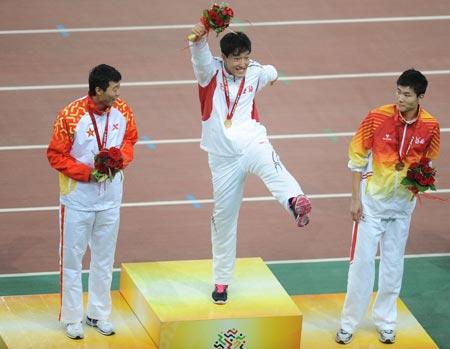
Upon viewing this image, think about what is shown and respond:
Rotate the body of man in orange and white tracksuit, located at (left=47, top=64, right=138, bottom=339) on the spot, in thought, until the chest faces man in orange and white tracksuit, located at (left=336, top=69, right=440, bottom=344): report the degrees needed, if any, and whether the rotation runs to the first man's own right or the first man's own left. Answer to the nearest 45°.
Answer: approximately 45° to the first man's own left

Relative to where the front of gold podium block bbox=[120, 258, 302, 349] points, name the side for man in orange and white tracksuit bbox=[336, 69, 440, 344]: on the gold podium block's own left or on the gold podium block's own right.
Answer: on the gold podium block's own left

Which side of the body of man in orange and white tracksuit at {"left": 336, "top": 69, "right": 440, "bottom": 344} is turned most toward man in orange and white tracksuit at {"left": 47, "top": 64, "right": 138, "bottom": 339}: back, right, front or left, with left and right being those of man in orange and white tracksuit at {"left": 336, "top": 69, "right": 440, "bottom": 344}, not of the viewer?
right

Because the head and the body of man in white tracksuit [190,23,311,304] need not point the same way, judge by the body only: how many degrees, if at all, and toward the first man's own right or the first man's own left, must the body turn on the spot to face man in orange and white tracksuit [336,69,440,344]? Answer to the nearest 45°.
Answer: approximately 90° to the first man's own left

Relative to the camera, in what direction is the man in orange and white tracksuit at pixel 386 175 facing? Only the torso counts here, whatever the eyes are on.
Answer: toward the camera

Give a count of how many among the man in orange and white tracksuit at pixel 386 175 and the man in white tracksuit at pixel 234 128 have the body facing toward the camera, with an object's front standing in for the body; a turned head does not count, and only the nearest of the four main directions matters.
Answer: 2

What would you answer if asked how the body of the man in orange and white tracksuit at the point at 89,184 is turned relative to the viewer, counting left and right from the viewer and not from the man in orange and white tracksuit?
facing the viewer and to the right of the viewer

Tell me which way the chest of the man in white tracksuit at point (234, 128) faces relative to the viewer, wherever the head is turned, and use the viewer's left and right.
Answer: facing the viewer

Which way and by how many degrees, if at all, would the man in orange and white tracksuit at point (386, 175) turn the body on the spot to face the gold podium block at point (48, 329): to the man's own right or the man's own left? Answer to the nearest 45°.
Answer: approximately 90° to the man's own right

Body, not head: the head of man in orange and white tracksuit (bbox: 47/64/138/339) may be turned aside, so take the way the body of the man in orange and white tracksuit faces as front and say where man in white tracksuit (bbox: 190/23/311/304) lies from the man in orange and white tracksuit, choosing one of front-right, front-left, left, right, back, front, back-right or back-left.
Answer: front-left
